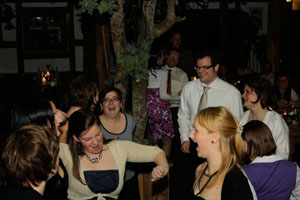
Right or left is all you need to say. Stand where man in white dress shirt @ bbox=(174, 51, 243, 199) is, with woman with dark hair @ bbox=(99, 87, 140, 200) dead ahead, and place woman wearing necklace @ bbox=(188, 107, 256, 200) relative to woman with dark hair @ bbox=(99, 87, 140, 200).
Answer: left

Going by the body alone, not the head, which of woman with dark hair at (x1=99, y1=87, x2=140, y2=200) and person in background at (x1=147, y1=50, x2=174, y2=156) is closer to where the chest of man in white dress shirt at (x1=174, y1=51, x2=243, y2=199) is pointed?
the woman with dark hair

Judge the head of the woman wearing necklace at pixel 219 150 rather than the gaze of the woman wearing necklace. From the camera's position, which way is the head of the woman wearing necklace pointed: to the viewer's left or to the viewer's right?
to the viewer's left

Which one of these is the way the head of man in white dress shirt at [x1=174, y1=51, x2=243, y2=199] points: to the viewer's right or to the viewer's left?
to the viewer's left

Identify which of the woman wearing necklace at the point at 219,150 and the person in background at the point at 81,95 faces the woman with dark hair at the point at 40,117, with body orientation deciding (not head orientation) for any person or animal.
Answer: the woman wearing necklace

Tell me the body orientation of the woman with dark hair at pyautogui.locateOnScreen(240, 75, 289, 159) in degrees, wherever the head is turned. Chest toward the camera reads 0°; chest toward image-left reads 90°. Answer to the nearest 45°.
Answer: approximately 45°

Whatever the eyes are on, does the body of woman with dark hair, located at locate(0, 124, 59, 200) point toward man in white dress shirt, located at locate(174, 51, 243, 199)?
yes

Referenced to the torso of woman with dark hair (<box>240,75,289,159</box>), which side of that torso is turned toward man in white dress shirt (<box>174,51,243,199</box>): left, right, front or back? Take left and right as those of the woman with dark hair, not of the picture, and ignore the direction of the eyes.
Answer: right

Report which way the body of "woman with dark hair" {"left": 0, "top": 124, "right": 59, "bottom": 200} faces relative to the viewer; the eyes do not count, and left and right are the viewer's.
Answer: facing away from the viewer and to the right of the viewer

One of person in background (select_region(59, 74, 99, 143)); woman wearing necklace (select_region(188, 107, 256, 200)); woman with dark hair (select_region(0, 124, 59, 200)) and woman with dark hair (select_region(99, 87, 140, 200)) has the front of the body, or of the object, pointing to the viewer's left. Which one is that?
the woman wearing necklace
